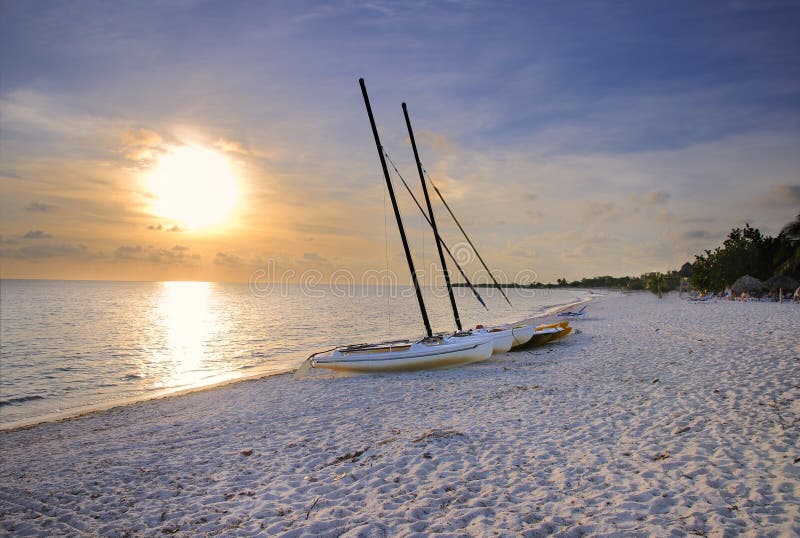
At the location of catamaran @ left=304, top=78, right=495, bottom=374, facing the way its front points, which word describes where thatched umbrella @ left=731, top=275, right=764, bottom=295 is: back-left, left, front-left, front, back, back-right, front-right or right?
front-left

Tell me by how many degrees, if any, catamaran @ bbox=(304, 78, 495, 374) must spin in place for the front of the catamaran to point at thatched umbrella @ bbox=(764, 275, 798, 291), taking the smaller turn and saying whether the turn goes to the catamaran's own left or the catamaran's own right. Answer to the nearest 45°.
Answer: approximately 45° to the catamaran's own left

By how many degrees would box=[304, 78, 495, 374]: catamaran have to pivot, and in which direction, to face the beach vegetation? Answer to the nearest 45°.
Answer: approximately 45° to its left

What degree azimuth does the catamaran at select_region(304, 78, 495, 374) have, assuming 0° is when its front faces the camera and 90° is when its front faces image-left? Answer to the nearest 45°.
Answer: approximately 270°

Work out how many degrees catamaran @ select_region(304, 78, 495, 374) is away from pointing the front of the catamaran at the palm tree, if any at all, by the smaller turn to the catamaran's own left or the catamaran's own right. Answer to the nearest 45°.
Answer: approximately 45° to the catamaran's own left
